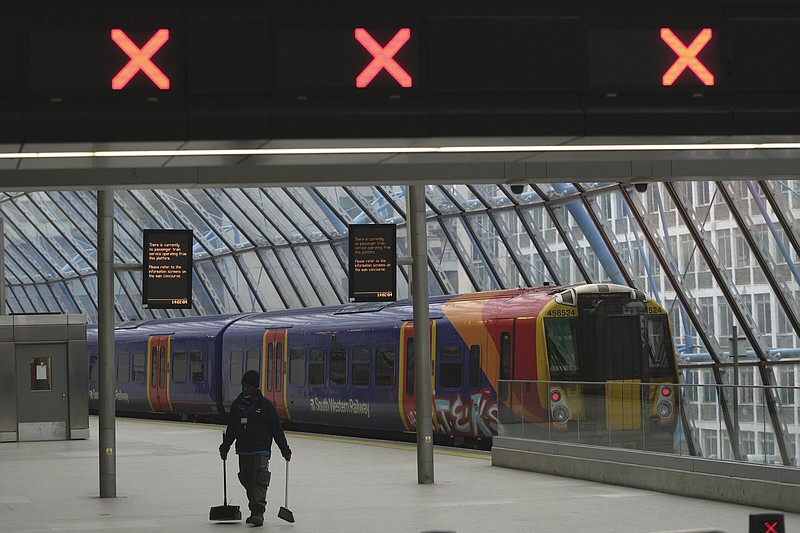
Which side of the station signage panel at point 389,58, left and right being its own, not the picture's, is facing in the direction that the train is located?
back

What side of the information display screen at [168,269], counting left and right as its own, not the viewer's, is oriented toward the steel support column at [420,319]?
left

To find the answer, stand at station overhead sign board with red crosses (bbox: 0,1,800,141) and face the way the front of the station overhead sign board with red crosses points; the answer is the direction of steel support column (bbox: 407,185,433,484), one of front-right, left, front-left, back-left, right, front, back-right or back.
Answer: back

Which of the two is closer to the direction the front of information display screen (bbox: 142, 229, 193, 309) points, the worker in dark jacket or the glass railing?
the worker in dark jacket

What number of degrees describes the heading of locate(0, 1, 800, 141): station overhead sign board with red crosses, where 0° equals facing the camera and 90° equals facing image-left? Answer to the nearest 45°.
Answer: approximately 0°

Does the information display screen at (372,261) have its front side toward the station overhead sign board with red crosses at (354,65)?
yes

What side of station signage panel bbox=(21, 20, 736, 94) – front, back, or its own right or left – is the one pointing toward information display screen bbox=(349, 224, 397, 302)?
back

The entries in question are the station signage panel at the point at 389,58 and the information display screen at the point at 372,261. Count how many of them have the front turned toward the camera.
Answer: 2
